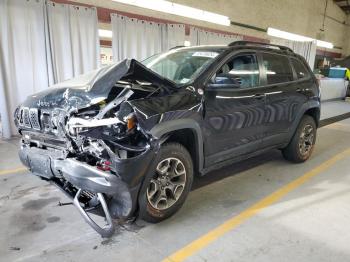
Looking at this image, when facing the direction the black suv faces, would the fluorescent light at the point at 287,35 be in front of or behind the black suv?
behind

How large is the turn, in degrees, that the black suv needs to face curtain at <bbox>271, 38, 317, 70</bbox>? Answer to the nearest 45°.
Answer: approximately 180°

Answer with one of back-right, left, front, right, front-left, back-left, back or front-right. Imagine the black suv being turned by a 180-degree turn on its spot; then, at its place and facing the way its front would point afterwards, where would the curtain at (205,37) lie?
front-left

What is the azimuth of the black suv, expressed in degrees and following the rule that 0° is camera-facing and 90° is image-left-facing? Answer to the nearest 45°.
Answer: approximately 45°

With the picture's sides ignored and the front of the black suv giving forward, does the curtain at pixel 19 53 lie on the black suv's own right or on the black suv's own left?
on the black suv's own right

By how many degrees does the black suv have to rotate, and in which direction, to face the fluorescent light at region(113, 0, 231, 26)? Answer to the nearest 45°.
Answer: approximately 135° to its right

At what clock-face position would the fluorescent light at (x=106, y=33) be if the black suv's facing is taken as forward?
The fluorescent light is roughly at 4 o'clock from the black suv.

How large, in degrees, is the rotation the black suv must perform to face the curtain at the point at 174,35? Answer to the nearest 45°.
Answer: approximately 135° to its right

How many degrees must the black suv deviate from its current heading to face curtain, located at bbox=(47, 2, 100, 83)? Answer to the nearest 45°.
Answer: approximately 90° to its right
